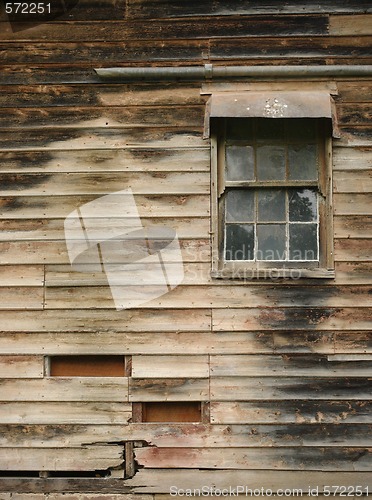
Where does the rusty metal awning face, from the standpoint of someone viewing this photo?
facing the viewer
